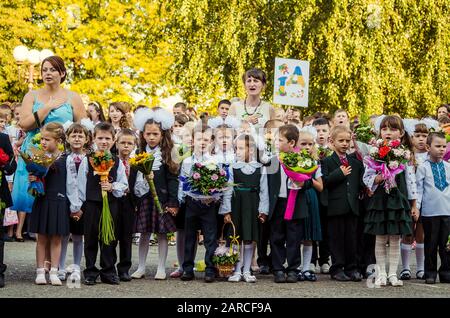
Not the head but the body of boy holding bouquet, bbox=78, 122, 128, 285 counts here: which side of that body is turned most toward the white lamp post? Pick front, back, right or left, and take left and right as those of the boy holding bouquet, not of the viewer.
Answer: back

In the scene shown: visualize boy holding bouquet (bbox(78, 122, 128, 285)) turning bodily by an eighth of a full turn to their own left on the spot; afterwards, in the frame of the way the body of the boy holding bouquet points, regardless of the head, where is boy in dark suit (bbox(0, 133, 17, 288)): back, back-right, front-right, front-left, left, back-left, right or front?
back-right

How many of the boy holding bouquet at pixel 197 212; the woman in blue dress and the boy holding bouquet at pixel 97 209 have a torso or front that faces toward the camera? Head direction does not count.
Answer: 3

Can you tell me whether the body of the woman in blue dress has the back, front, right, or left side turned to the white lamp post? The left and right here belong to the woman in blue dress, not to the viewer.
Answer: back

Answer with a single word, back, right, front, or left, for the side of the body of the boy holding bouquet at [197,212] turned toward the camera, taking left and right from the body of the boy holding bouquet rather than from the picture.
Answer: front

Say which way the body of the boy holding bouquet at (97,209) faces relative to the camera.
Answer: toward the camera

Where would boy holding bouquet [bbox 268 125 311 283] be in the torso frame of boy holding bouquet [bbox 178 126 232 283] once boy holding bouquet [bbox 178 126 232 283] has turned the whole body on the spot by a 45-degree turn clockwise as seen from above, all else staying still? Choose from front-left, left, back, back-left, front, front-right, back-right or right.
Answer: back-left

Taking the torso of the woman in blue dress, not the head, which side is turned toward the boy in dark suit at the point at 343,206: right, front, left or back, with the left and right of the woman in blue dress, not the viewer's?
left

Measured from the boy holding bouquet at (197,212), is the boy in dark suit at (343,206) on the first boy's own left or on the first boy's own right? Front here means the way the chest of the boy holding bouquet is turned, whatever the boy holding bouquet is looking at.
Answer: on the first boy's own left

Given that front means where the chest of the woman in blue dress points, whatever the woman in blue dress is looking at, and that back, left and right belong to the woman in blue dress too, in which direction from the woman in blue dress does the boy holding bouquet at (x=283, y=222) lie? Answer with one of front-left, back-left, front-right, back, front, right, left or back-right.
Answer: left

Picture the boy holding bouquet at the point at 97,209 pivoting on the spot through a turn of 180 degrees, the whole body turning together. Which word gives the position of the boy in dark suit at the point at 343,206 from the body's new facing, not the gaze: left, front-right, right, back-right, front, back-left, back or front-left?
right
